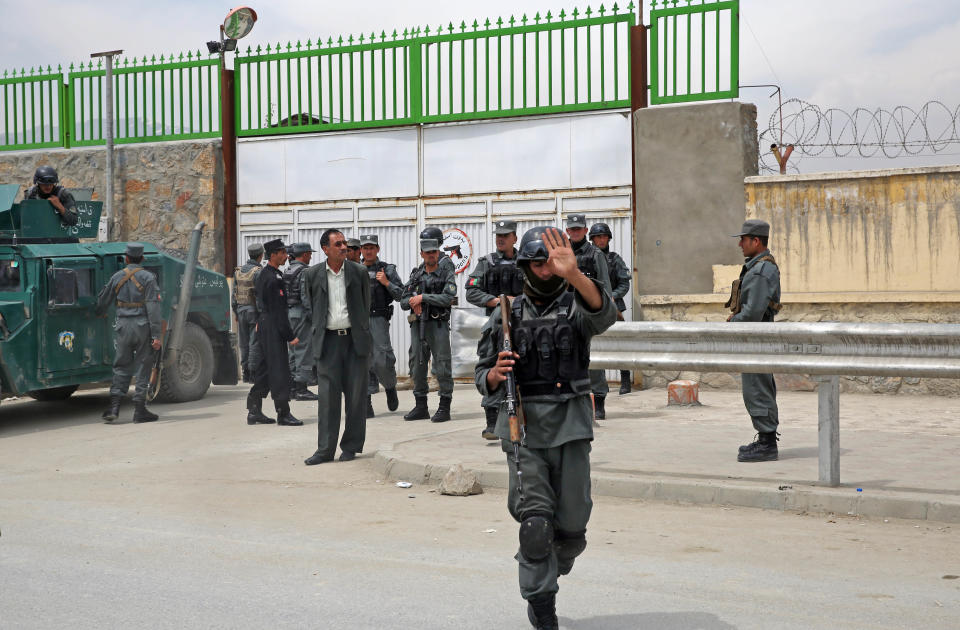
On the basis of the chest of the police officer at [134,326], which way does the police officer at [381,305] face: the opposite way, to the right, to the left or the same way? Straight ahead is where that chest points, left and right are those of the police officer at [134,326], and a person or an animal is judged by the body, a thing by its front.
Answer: the opposite way

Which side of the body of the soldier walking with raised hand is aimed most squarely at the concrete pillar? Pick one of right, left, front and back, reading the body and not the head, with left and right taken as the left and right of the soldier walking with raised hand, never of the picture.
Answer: back

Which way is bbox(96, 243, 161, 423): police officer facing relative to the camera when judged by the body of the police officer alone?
away from the camera

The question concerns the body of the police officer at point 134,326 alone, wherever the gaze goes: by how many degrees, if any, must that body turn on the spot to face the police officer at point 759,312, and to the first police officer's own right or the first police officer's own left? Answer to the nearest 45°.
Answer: approximately 135° to the first police officer's own right

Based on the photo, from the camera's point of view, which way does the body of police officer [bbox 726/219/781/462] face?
to the viewer's left

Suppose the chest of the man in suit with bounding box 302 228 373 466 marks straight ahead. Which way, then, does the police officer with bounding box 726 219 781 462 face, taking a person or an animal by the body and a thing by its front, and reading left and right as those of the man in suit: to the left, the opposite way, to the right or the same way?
to the right

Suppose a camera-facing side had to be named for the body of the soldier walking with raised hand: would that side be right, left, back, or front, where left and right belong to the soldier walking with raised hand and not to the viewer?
front

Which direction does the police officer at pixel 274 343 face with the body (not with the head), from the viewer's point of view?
to the viewer's right

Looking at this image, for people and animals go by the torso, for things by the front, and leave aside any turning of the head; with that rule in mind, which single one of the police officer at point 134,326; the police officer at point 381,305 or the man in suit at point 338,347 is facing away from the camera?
the police officer at point 134,326

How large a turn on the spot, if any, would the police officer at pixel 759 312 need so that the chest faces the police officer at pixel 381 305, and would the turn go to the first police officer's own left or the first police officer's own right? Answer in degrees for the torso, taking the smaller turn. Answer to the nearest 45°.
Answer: approximately 45° to the first police officer's own right
